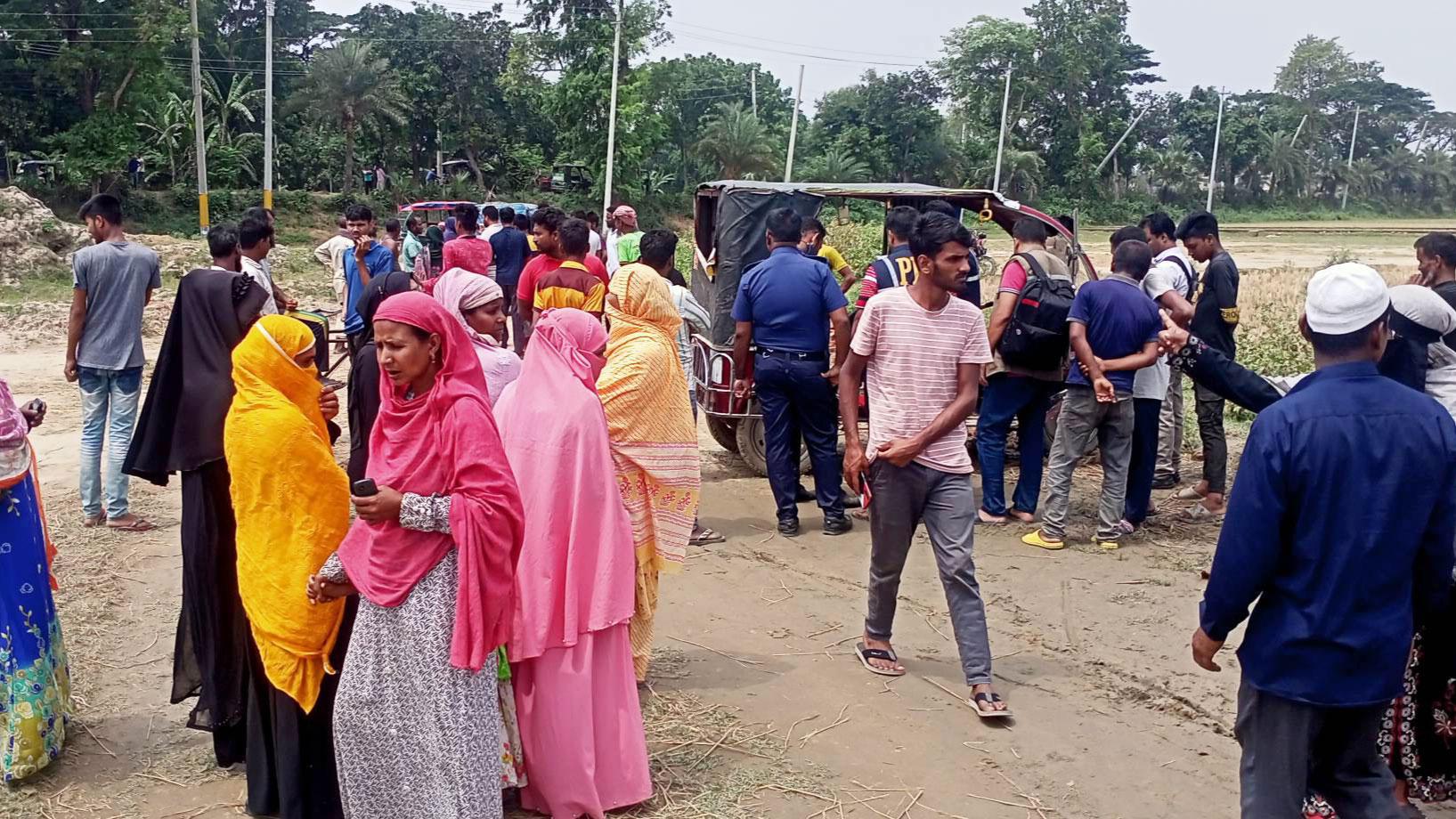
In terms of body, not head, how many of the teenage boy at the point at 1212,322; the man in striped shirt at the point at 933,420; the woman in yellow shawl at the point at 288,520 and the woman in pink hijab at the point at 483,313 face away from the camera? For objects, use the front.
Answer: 0

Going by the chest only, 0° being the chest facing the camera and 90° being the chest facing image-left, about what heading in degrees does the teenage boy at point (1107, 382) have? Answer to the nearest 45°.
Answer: approximately 180°

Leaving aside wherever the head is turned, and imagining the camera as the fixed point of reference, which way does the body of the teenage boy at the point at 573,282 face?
away from the camera

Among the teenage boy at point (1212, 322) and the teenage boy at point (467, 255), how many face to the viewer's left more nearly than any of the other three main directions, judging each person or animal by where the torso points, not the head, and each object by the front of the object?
1

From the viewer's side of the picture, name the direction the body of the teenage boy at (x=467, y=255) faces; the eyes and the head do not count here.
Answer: away from the camera

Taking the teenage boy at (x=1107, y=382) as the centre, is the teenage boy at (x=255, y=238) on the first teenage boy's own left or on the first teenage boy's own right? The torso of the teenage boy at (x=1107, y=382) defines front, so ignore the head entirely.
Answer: on the first teenage boy's own left

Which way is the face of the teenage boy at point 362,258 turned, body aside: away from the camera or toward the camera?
toward the camera

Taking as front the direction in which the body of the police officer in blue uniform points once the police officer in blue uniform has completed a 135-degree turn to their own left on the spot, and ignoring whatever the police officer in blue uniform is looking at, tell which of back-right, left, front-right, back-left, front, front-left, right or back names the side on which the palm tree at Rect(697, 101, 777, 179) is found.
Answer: back-right

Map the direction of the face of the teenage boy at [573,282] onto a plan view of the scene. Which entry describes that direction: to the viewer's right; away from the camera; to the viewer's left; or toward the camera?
away from the camera

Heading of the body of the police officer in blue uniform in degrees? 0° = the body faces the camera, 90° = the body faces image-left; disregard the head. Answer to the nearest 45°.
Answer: approximately 180°

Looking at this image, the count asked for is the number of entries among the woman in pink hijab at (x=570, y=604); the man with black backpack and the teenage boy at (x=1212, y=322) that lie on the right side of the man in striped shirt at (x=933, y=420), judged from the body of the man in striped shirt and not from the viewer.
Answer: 1

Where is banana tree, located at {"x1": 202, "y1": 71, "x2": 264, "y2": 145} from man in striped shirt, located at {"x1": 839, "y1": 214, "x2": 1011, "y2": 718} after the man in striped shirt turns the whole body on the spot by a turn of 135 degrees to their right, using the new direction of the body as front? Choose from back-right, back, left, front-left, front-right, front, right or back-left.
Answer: front-right

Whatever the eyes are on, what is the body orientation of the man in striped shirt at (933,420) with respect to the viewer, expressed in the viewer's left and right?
facing the viewer and to the right of the viewer

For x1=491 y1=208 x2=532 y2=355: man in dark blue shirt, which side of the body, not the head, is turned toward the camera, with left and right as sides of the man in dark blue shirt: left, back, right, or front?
back

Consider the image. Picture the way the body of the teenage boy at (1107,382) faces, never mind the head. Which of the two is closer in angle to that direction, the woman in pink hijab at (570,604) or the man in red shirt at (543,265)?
the man in red shirt

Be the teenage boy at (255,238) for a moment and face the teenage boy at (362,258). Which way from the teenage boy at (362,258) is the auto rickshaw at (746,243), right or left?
right

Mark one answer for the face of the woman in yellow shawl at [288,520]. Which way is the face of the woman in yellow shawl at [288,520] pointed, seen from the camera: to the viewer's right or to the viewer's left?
to the viewer's right
